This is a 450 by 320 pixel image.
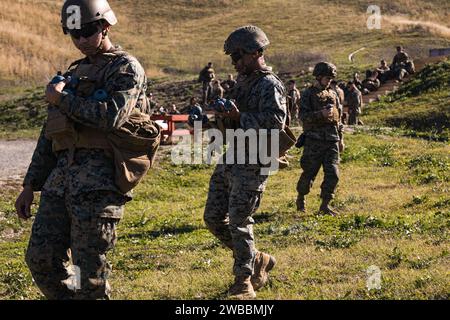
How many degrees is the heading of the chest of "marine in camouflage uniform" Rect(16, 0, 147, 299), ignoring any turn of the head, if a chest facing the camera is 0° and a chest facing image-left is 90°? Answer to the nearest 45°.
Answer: approximately 45°

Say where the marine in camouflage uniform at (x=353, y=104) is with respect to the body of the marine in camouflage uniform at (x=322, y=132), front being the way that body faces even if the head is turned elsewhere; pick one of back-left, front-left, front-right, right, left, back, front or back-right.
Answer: back-left

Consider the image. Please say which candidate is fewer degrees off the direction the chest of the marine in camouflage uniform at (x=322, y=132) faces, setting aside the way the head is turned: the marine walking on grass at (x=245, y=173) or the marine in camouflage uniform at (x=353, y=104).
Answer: the marine walking on grass

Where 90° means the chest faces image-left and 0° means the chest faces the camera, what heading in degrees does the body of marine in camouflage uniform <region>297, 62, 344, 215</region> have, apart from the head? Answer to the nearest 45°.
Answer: approximately 315°

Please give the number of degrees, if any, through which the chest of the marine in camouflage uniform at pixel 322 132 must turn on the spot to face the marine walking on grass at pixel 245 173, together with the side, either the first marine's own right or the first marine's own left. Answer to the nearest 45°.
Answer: approximately 45° to the first marine's own right

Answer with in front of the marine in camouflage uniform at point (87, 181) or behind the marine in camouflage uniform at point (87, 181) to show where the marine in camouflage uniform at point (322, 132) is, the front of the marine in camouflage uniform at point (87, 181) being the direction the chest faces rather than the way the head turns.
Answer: behind
